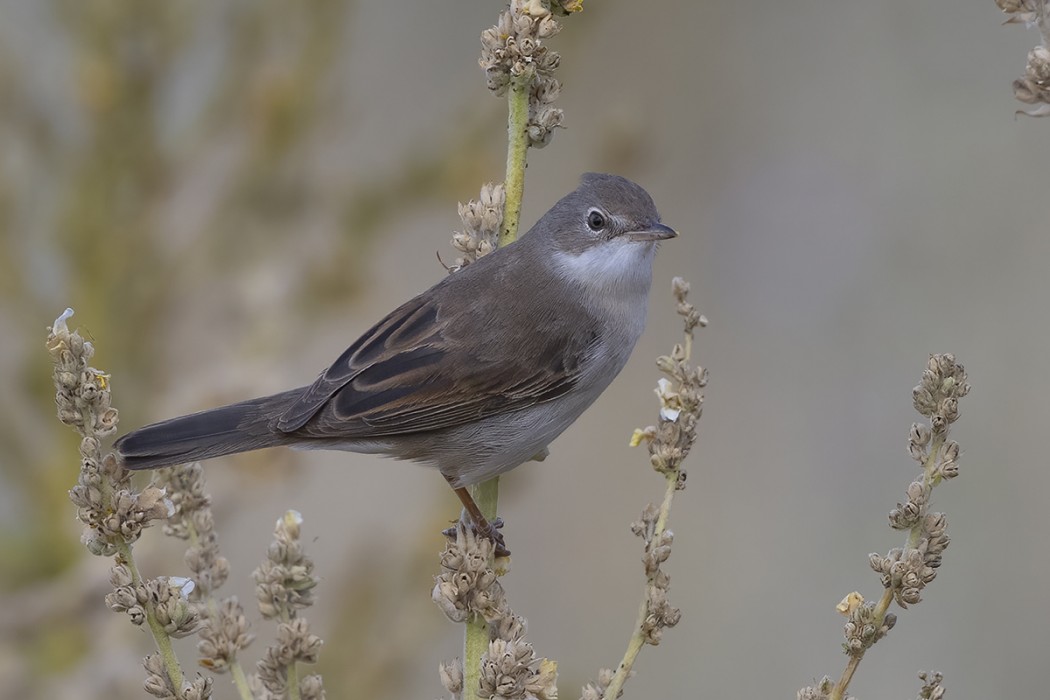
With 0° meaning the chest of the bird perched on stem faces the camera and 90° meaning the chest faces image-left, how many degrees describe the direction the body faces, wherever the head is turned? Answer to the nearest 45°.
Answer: approximately 270°
